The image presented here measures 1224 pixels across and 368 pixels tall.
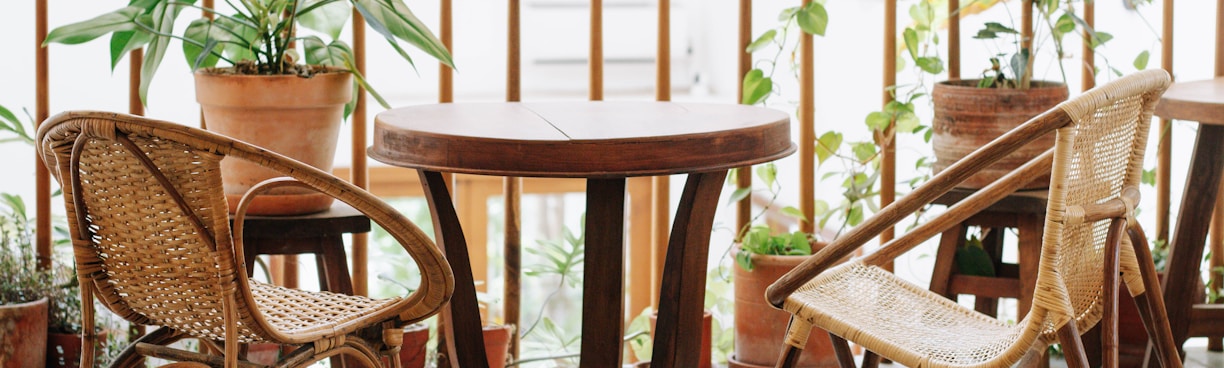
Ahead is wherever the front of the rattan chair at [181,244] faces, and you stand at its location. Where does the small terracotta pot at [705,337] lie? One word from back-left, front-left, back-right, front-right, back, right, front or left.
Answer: front

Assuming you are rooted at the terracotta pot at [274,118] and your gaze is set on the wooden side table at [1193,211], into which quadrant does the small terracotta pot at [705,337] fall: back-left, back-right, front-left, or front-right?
front-left

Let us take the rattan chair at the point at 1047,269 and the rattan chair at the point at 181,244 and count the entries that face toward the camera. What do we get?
0

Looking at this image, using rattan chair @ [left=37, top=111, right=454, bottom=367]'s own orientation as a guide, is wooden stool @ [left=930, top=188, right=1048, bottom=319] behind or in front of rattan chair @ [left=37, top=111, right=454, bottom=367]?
in front

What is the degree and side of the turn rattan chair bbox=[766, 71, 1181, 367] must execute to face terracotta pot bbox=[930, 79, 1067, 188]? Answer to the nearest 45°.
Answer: approximately 45° to its right

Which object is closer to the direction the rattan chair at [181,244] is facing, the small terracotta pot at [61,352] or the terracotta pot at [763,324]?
the terracotta pot

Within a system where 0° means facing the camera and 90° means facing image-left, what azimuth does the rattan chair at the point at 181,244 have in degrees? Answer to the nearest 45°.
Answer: approximately 225°

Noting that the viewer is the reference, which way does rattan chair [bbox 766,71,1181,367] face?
facing away from the viewer and to the left of the viewer

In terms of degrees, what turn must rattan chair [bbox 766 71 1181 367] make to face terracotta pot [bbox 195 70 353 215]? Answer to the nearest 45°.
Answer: approximately 45° to its left
